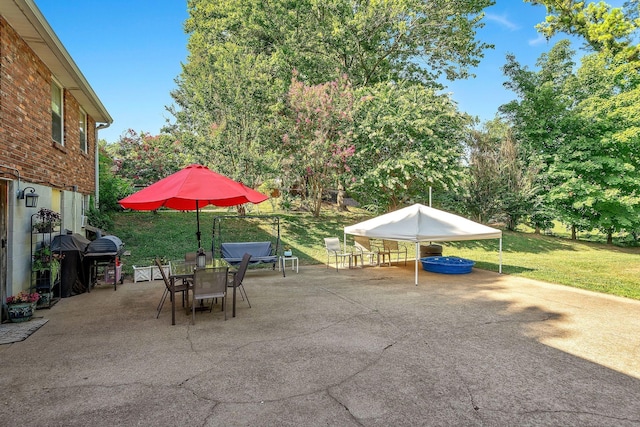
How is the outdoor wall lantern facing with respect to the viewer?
to the viewer's right

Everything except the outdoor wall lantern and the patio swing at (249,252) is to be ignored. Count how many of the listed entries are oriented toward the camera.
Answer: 1

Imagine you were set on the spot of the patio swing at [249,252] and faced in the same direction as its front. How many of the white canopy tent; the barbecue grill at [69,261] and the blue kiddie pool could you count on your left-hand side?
2

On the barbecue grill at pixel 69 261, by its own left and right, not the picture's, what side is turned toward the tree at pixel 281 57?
left

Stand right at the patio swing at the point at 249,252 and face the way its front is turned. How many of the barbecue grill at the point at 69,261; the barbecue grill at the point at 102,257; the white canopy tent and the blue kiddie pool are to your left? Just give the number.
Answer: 2

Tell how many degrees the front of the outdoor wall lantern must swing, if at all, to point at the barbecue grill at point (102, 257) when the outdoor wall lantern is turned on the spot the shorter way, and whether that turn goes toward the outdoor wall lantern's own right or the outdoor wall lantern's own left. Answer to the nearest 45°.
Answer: approximately 45° to the outdoor wall lantern's own left

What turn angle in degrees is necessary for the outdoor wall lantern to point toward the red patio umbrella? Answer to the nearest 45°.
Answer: approximately 45° to its right

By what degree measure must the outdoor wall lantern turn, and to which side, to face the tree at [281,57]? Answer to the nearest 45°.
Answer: approximately 45° to its left

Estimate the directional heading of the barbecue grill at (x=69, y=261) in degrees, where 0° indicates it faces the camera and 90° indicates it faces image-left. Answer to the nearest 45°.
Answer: approximately 315°
